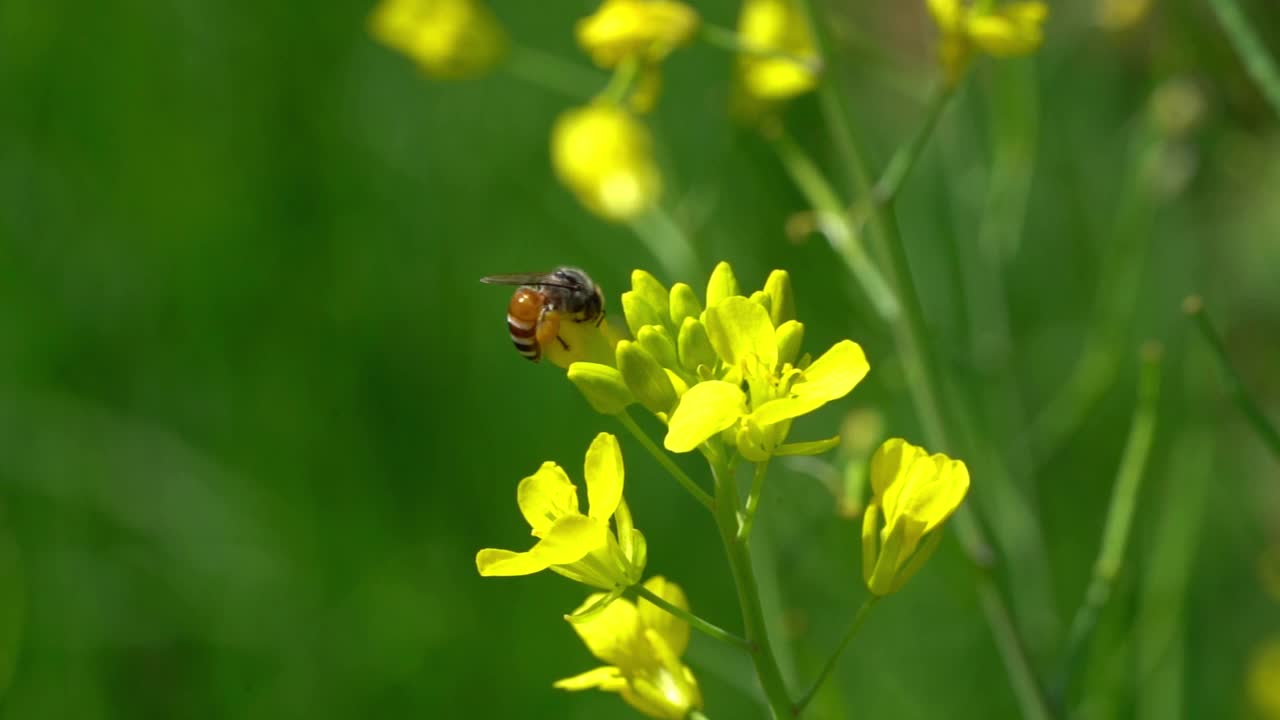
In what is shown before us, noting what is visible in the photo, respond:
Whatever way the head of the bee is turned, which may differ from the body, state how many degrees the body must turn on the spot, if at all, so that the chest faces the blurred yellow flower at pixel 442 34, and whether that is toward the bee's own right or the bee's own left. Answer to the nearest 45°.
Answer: approximately 90° to the bee's own left

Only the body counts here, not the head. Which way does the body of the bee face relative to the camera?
to the viewer's right

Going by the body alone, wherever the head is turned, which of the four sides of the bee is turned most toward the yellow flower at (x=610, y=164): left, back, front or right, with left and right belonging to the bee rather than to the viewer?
left
